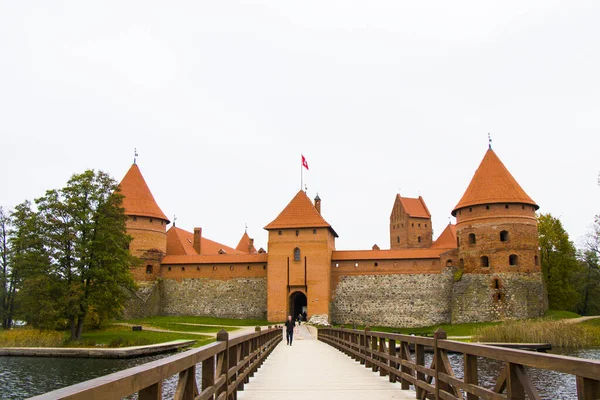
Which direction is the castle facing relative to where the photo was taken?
toward the camera

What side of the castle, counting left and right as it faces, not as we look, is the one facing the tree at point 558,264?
left

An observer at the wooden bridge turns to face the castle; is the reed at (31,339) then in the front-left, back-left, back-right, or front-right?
front-left

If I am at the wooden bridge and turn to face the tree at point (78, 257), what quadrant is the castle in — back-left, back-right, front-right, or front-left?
front-right

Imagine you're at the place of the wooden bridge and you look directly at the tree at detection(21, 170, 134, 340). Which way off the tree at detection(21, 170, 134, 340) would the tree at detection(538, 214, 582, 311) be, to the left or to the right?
right

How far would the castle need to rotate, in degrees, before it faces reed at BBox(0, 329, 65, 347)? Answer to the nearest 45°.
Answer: approximately 45° to its right

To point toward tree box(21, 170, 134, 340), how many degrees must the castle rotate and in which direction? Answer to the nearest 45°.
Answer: approximately 45° to its right

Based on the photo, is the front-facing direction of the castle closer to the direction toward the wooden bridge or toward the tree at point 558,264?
the wooden bridge

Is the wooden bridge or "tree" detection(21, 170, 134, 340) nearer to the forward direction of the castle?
the wooden bridge

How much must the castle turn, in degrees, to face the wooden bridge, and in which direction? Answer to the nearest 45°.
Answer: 0° — it already faces it
